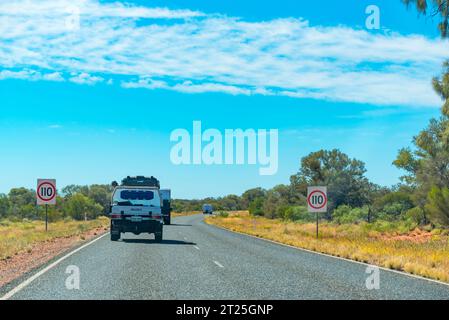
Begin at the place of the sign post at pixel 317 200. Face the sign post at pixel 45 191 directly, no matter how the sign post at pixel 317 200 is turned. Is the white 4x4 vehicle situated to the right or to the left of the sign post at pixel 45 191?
left

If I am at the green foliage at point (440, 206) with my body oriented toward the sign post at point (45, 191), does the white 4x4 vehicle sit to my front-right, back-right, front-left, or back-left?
front-left

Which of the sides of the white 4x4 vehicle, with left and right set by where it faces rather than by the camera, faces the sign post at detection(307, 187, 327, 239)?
right

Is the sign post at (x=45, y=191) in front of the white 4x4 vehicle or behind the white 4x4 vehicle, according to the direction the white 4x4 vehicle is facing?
in front

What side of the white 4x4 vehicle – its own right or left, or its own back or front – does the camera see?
back

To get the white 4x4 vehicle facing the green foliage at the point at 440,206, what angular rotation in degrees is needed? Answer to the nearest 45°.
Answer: approximately 45° to its right
